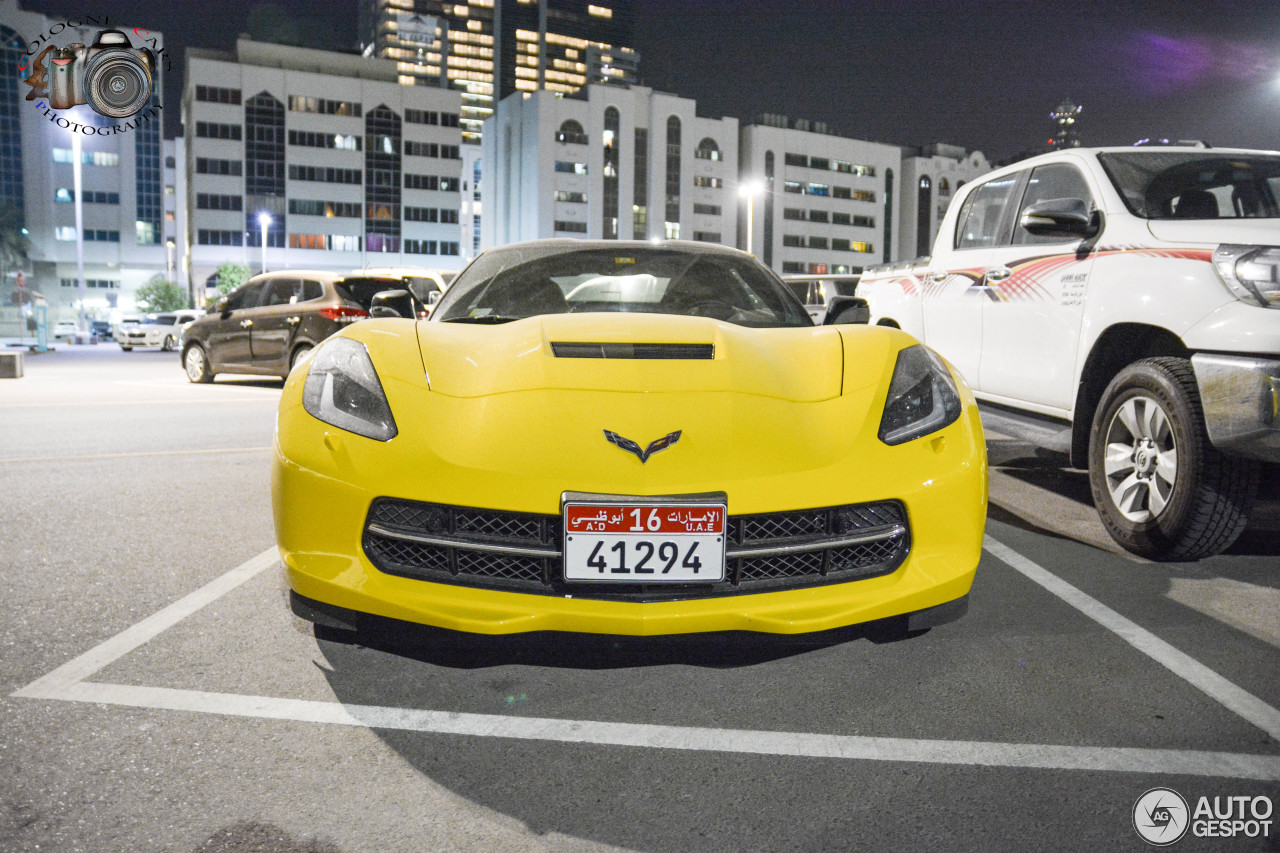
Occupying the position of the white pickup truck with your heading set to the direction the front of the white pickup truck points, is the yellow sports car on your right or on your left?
on your right

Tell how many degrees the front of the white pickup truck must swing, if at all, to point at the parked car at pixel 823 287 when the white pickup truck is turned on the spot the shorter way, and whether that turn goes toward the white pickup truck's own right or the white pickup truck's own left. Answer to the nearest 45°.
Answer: approximately 135° to the white pickup truck's own left

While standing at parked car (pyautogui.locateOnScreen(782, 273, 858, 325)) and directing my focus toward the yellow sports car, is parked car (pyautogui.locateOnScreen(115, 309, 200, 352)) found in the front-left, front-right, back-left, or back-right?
back-right

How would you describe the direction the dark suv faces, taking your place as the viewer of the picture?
facing away from the viewer and to the left of the viewer

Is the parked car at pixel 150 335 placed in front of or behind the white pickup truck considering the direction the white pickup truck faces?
behind

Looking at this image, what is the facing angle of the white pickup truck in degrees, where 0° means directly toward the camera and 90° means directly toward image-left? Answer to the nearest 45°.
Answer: approximately 315°

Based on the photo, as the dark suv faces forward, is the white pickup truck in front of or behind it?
behind

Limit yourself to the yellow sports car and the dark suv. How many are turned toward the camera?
1

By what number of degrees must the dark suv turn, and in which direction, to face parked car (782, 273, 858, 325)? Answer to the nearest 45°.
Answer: approximately 135° to its right

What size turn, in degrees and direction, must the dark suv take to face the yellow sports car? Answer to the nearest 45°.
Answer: approximately 135° to its left
